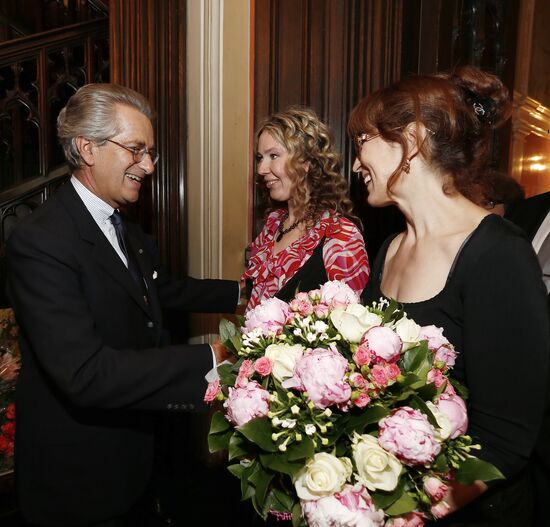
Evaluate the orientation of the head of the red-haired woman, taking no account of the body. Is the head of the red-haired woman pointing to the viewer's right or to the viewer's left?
to the viewer's left

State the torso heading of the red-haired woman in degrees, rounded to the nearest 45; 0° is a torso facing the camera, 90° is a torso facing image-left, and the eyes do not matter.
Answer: approximately 45°
